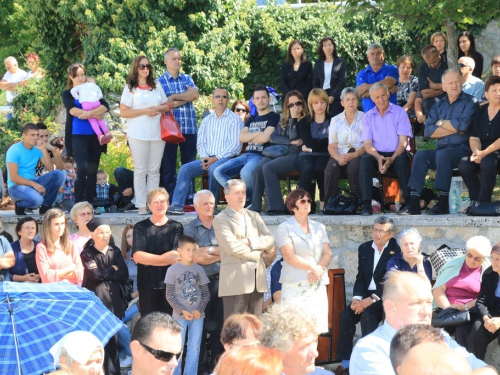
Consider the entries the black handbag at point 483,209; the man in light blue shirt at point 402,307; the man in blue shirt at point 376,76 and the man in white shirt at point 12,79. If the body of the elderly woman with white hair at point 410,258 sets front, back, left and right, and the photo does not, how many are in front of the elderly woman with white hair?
1

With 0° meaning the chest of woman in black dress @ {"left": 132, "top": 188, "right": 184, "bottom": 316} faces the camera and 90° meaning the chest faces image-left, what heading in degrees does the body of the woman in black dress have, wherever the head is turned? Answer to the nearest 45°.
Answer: approximately 0°

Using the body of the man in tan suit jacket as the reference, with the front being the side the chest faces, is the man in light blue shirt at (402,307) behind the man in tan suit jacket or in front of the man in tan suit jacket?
in front

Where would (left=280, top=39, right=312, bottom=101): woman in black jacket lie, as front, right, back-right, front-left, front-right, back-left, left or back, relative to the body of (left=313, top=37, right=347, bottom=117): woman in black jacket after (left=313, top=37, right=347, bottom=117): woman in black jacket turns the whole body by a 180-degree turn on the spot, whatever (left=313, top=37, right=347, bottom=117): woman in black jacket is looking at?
left

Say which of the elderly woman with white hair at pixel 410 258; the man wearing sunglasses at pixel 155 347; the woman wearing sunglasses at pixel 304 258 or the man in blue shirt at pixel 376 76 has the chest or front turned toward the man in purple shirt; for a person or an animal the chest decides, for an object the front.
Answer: the man in blue shirt

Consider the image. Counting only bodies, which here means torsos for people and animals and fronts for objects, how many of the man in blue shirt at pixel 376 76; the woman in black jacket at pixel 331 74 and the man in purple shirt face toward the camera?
3

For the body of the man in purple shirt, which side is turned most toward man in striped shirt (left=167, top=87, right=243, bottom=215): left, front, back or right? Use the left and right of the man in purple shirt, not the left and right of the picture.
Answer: right

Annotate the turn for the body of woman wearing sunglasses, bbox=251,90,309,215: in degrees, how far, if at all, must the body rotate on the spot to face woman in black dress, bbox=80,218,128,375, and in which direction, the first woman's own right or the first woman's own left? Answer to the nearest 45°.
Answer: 0° — they already face them

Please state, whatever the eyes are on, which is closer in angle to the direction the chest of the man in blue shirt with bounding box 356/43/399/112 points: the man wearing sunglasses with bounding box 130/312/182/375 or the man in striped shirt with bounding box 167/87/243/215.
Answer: the man wearing sunglasses

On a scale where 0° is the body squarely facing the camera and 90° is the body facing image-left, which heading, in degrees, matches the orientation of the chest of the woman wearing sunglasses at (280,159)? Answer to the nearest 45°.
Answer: approximately 45°

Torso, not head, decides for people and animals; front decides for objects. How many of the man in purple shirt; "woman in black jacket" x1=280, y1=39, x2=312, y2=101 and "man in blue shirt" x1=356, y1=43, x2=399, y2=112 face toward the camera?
3

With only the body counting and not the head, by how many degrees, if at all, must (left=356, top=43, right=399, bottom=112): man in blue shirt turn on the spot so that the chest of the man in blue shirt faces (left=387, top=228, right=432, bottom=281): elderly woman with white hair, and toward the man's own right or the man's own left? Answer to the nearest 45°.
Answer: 0° — they already face them

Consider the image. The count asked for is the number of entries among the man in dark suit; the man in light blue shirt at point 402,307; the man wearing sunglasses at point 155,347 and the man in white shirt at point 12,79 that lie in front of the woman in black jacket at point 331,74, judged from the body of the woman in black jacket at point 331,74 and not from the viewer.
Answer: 3

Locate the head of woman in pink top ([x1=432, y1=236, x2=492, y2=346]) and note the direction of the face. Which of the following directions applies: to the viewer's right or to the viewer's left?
to the viewer's left

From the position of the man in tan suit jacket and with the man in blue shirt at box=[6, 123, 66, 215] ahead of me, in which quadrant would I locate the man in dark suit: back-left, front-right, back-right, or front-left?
back-right

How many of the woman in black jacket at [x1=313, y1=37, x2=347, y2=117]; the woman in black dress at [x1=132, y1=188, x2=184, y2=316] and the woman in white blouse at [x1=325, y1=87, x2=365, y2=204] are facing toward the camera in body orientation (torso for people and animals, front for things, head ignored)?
3
